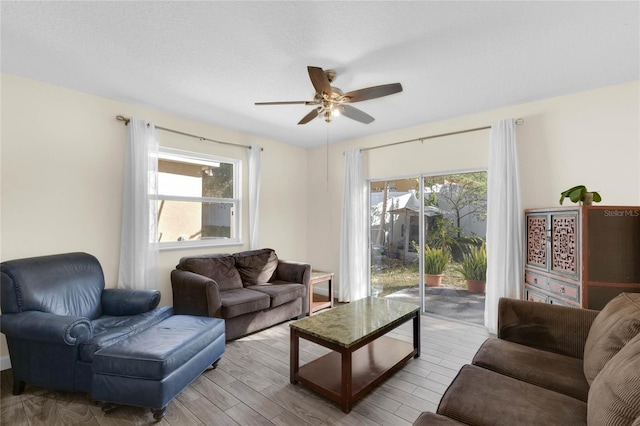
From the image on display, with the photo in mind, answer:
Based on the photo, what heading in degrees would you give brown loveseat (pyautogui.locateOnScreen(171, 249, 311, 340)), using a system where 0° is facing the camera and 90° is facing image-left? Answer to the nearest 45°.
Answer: approximately 315°

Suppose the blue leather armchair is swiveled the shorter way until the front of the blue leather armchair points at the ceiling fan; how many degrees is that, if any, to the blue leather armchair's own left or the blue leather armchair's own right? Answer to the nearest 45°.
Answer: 0° — it already faces it

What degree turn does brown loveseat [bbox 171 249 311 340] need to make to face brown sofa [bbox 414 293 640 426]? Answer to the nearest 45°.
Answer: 0° — it already faces it

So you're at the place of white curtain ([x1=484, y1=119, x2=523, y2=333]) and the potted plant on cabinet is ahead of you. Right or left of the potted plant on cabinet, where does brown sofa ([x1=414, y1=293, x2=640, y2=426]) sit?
right

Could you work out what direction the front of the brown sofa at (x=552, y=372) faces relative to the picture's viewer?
facing to the left of the viewer

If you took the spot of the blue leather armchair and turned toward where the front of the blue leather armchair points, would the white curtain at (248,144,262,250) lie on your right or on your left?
on your left

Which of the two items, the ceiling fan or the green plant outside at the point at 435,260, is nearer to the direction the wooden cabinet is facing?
the ceiling fan
